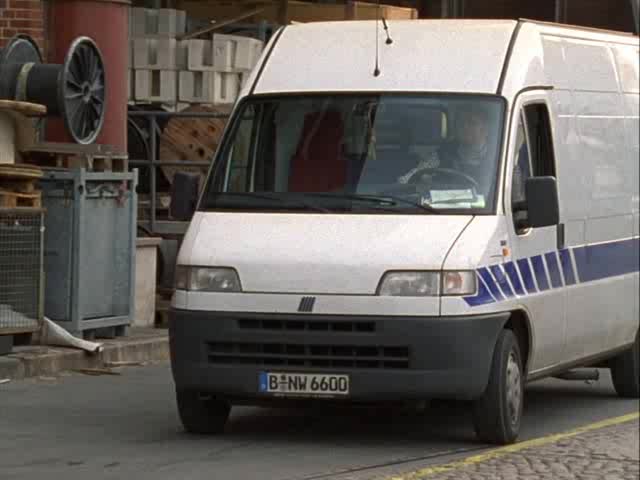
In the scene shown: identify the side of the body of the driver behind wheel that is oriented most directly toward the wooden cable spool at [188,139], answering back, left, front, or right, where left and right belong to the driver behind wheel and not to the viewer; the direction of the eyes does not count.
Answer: right

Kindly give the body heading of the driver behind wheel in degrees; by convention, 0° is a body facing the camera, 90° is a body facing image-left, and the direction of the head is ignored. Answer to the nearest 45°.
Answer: approximately 45°

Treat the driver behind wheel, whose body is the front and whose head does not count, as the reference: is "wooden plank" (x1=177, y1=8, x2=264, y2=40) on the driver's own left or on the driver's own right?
on the driver's own right

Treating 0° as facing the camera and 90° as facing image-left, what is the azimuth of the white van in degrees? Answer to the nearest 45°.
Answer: approximately 45°

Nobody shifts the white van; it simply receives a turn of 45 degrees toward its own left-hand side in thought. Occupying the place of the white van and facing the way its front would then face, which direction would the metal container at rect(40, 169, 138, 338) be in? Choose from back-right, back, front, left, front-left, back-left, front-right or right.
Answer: back-right

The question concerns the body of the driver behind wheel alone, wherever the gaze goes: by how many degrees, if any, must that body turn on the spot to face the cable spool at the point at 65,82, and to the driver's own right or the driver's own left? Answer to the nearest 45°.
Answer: approximately 90° to the driver's own right
